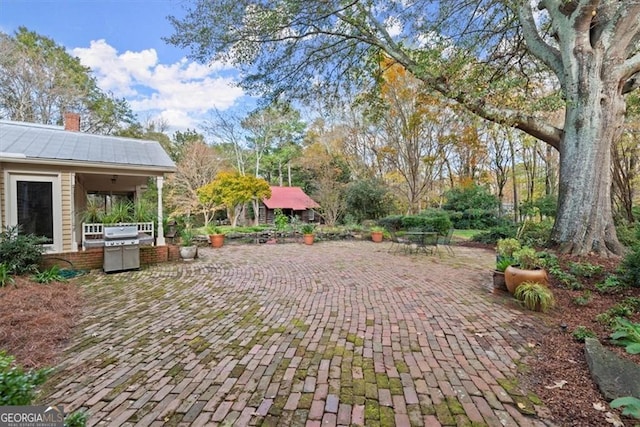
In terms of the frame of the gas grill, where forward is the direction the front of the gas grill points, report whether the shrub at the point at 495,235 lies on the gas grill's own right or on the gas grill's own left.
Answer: on the gas grill's own left

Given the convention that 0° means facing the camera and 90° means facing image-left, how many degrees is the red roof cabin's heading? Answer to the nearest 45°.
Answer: approximately 0°

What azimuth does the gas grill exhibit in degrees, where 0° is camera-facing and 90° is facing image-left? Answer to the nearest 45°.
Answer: approximately 0°

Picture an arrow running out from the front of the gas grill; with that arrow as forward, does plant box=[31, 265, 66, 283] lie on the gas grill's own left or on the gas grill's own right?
on the gas grill's own right

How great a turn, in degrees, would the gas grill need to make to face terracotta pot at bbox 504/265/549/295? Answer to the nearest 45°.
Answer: approximately 45° to its left

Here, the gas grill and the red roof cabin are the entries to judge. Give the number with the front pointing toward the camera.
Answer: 2

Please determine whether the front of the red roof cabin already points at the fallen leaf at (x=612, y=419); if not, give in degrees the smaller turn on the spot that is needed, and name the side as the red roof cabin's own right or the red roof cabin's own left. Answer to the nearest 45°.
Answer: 0° — it already faces it

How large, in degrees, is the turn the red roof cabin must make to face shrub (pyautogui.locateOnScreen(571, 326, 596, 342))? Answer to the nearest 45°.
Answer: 0° — it already faces it
